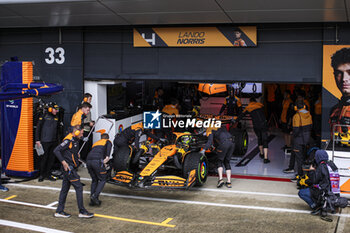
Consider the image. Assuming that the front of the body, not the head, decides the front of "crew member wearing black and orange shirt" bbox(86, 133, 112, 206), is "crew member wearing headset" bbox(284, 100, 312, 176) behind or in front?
in front

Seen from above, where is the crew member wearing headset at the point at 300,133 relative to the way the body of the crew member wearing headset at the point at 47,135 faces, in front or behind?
in front

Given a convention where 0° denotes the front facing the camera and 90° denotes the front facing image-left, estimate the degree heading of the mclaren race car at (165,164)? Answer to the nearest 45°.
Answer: approximately 45°

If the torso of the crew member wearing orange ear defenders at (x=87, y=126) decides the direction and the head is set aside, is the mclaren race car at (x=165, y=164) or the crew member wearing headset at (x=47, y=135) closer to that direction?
the mclaren race car

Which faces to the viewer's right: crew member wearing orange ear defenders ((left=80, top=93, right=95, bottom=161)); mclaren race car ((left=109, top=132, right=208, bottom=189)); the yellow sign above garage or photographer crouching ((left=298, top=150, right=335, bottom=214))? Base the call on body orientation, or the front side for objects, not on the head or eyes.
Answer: the crew member wearing orange ear defenders

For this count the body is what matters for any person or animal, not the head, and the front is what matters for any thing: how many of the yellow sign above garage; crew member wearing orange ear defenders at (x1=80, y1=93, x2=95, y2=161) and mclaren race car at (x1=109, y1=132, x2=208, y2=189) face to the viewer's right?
1

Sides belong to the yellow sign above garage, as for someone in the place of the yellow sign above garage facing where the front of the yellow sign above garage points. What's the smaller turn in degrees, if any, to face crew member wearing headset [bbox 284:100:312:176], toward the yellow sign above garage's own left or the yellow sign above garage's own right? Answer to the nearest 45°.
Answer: approximately 90° to the yellow sign above garage's own left

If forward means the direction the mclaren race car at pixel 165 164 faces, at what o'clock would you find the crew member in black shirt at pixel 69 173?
The crew member in black shirt is roughly at 12 o'clock from the mclaren race car.

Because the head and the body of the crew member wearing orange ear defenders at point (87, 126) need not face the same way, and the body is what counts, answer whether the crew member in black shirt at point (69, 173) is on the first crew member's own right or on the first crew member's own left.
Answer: on the first crew member's own right

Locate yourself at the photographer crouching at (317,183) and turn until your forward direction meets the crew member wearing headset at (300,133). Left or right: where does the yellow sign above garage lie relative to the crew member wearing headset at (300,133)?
left

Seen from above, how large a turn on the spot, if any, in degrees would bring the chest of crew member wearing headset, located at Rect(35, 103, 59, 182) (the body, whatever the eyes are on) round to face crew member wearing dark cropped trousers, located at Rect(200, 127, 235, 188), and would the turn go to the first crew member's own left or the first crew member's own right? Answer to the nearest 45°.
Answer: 0° — they already face them

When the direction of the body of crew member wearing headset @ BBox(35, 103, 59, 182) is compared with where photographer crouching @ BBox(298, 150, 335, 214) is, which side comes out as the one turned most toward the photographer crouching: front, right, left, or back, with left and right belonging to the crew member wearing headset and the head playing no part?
front
